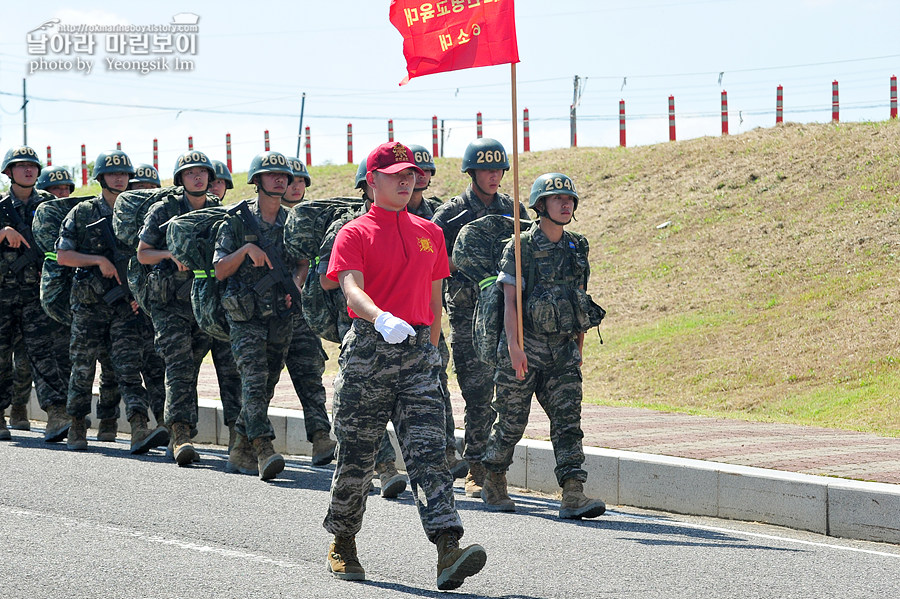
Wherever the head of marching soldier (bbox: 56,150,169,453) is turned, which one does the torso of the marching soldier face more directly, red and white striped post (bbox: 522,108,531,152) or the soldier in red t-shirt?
the soldier in red t-shirt

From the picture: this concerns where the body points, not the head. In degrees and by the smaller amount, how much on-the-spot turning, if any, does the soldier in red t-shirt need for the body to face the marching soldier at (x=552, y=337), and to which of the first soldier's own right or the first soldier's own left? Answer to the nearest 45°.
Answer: approximately 90° to the first soldier's own left
